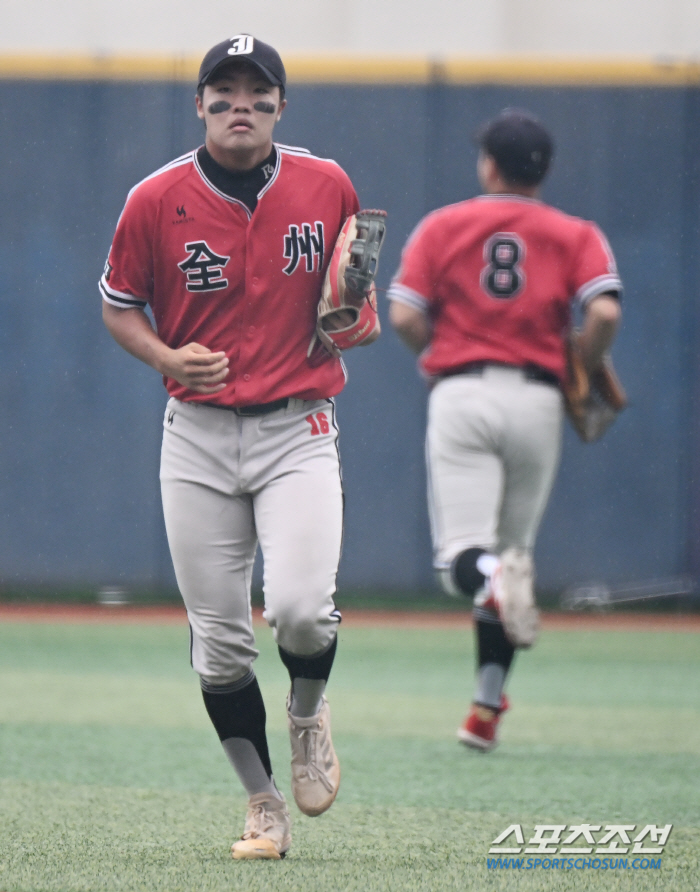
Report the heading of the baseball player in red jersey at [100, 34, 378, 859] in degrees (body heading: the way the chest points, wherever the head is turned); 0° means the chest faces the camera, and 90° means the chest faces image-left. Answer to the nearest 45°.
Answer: approximately 0°

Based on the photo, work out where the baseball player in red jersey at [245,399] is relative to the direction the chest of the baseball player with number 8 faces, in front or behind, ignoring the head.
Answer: behind

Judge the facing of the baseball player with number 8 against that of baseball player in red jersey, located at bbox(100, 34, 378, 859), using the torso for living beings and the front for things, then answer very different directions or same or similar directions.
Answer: very different directions

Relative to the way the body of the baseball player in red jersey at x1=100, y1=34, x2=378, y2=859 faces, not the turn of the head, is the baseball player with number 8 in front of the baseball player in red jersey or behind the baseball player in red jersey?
behind

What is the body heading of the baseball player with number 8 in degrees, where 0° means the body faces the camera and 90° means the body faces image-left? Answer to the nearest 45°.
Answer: approximately 180°

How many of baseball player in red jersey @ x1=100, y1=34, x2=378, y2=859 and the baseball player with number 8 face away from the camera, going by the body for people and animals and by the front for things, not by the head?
1
